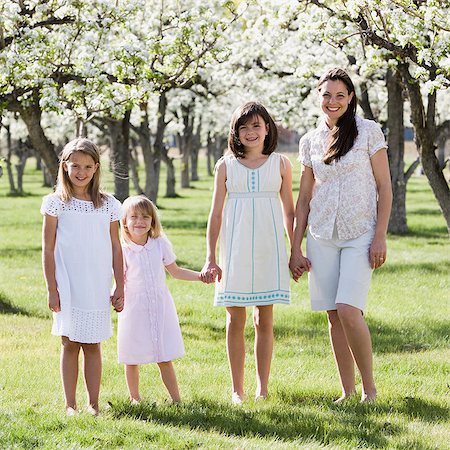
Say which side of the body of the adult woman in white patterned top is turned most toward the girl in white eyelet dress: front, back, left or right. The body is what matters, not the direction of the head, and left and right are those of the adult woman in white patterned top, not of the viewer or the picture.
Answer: right

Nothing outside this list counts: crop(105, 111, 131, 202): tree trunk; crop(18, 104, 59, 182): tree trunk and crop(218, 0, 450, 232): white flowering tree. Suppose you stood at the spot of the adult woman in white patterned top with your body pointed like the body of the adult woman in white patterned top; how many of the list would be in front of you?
0

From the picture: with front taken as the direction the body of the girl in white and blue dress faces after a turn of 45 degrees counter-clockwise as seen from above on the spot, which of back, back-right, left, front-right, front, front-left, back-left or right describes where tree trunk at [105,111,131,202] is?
back-left

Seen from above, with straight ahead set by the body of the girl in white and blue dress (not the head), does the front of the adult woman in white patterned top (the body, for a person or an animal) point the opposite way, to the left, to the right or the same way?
the same way

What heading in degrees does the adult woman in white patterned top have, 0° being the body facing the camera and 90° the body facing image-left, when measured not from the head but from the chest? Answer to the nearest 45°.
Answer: approximately 0°

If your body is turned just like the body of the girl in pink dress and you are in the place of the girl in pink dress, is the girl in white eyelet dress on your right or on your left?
on your right

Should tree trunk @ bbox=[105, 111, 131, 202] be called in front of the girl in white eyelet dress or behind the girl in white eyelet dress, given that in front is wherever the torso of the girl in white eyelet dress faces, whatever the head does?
behind

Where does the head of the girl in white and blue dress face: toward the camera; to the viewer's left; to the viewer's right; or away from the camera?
toward the camera

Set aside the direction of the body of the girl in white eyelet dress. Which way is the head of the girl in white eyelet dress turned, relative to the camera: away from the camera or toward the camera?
toward the camera

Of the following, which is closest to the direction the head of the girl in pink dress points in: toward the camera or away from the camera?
toward the camera

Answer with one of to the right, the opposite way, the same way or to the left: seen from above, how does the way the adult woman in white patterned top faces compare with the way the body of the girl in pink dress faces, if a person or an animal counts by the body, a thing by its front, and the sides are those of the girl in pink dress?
the same way

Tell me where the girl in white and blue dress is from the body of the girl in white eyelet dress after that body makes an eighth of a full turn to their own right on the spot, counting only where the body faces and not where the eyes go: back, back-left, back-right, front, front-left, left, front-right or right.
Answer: back-left

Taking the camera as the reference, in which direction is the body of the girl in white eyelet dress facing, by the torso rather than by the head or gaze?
toward the camera

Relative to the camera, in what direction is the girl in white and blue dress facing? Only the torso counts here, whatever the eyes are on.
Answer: toward the camera
